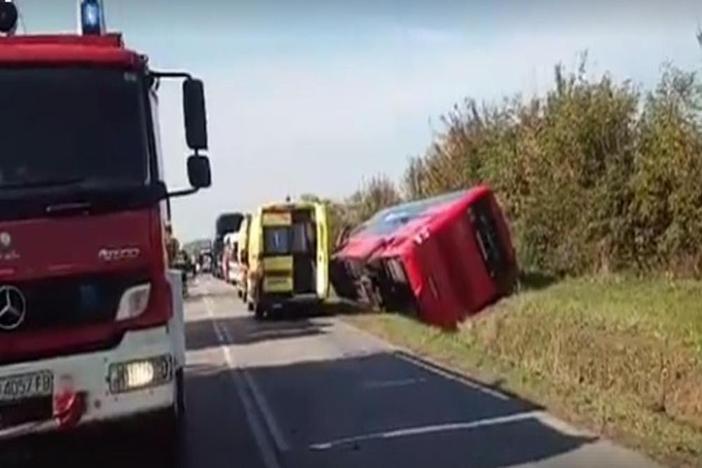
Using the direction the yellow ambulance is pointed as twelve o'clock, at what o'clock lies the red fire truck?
The red fire truck is roughly at 6 o'clock from the yellow ambulance.

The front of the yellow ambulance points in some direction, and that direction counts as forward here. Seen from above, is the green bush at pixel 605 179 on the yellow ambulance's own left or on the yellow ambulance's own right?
on the yellow ambulance's own right

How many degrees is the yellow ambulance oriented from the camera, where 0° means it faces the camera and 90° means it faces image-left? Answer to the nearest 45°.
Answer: approximately 180°
